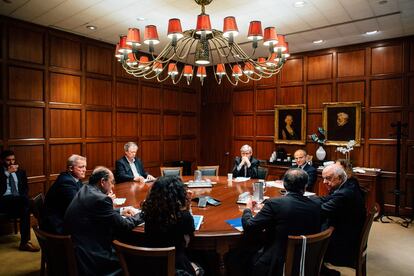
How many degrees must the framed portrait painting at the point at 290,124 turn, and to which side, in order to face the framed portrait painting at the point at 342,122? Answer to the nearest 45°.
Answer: approximately 45° to its left

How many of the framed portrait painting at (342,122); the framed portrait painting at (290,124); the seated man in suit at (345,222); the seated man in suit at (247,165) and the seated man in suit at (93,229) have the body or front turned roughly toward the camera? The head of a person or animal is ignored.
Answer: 3

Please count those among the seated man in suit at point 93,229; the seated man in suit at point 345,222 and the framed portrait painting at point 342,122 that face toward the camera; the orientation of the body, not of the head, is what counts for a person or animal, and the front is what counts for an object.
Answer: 1

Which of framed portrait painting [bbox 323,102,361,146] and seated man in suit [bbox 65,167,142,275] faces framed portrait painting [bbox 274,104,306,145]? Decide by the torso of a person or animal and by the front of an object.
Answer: the seated man in suit

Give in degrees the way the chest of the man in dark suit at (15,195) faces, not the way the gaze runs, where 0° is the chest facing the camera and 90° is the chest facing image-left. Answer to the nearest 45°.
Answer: approximately 315°

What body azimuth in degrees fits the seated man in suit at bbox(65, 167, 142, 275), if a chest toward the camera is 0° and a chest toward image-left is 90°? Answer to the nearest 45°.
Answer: approximately 225°

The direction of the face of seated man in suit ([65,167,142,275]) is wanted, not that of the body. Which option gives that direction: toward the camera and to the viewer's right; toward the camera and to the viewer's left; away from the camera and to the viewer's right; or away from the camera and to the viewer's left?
away from the camera and to the viewer's right

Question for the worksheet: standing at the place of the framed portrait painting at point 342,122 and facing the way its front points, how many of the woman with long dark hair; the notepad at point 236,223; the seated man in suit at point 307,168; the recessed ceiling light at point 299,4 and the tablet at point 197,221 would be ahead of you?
5

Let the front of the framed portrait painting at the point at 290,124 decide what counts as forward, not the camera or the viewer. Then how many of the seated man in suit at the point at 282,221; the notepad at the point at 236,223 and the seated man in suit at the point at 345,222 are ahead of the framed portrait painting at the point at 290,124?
3

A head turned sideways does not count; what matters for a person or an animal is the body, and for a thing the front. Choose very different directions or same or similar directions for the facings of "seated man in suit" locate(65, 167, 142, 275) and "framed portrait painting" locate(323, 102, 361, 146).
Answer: very different directions

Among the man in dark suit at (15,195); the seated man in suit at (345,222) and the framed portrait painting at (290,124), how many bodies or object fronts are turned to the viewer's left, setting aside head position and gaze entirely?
1

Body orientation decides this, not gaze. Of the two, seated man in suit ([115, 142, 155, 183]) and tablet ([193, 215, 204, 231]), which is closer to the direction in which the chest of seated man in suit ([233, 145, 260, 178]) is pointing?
the tablet

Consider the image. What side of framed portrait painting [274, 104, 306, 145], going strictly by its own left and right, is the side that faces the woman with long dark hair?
front
